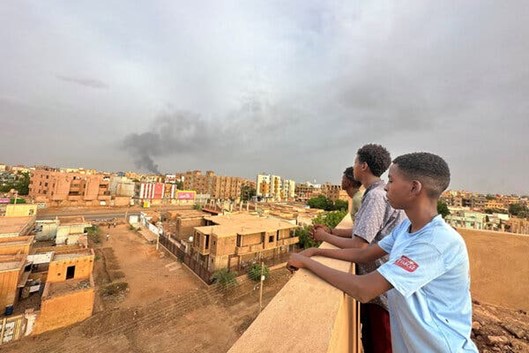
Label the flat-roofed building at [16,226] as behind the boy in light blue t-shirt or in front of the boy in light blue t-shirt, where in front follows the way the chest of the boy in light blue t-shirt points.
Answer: in front

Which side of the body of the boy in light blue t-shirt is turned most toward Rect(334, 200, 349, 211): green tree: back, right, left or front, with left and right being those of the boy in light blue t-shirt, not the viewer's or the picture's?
right

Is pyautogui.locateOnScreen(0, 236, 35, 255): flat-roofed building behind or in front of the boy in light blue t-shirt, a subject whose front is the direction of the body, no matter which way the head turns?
in front

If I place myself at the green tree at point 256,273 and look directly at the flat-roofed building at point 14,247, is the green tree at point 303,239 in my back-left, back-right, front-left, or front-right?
back-right

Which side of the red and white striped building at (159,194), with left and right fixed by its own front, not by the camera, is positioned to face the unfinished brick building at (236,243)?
front

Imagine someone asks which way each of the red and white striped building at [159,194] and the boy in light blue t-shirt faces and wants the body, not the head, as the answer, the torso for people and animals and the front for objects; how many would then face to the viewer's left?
1

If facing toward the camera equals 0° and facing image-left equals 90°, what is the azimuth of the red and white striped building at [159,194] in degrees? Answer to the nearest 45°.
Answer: approximately 0°

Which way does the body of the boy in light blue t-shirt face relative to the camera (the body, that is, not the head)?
to the viewer's left
